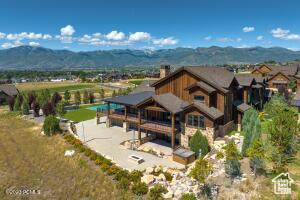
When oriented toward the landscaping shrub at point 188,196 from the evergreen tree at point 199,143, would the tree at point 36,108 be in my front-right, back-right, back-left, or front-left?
back-right

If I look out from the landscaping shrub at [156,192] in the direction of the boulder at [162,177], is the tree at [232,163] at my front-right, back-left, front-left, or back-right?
front-right

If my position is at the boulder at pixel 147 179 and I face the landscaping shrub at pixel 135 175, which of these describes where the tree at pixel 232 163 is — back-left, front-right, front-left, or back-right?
back-right
